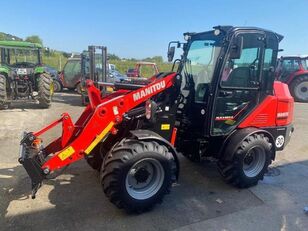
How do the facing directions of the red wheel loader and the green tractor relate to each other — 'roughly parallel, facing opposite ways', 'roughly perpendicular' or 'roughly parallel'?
roughly perpendicular

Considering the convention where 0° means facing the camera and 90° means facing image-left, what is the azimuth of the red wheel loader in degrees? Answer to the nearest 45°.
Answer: approximately 45°

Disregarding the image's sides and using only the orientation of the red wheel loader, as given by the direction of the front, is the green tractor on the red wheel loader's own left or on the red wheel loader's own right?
on the red wheel loader's own right
